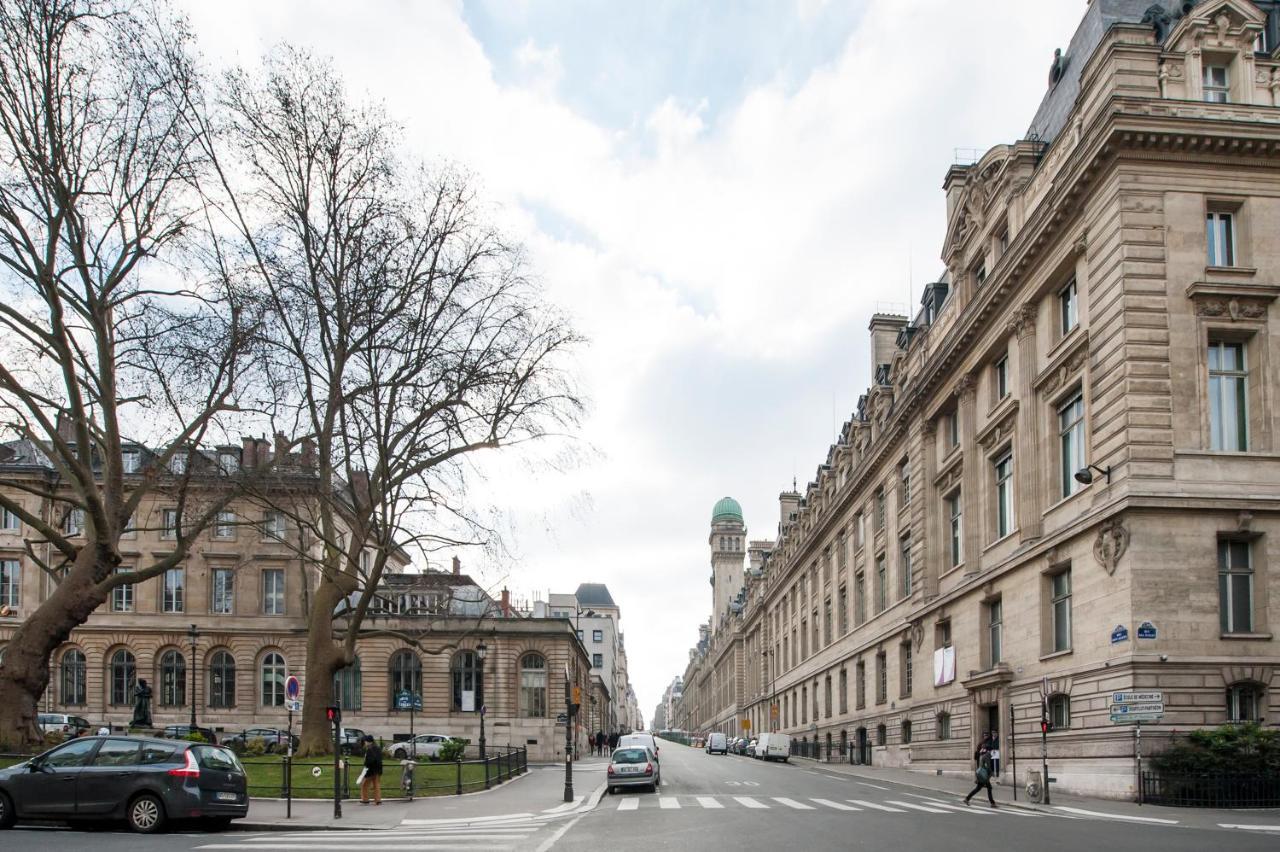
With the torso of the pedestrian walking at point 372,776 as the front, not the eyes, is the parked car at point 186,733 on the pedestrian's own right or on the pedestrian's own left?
on the pedestrian's own right

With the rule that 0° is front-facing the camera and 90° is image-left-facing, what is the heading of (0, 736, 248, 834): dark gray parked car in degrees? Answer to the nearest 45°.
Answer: approximately 135°

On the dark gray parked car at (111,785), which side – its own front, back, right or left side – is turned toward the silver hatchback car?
right
